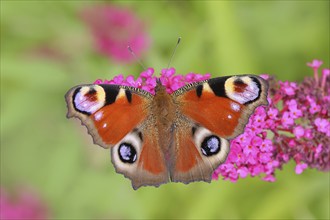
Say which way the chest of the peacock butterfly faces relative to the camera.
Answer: away from the camera
